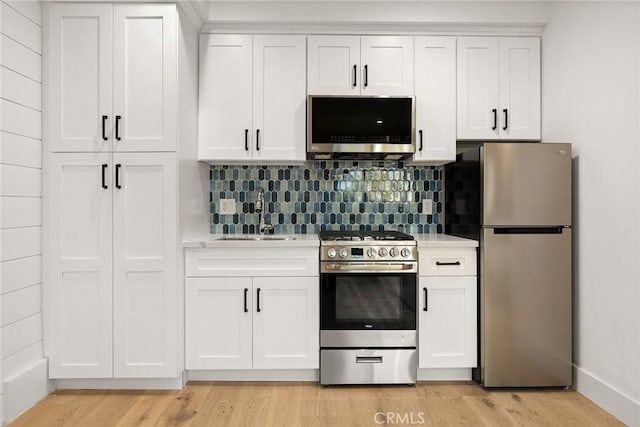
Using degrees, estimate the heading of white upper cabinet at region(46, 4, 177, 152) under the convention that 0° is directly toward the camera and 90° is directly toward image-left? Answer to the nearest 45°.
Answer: approximately 0°

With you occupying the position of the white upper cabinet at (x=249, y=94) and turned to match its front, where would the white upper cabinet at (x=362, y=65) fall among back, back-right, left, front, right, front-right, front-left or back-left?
left

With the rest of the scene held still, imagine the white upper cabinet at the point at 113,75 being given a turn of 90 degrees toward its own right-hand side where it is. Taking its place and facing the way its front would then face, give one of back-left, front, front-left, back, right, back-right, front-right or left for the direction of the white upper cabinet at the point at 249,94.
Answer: back

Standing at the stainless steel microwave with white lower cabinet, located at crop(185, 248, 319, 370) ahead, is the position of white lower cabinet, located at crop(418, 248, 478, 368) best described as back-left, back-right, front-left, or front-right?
back-left

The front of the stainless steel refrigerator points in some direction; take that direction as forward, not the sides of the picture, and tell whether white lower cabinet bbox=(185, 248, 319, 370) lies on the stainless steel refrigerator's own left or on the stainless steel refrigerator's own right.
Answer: on the stainless steel refrigerator's own right

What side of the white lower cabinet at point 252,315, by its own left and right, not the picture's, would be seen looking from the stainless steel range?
left

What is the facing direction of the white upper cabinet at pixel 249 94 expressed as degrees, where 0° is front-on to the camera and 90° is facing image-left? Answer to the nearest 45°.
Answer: approximately 0°

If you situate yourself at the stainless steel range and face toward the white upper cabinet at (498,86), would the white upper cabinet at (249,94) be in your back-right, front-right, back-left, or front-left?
back-left
